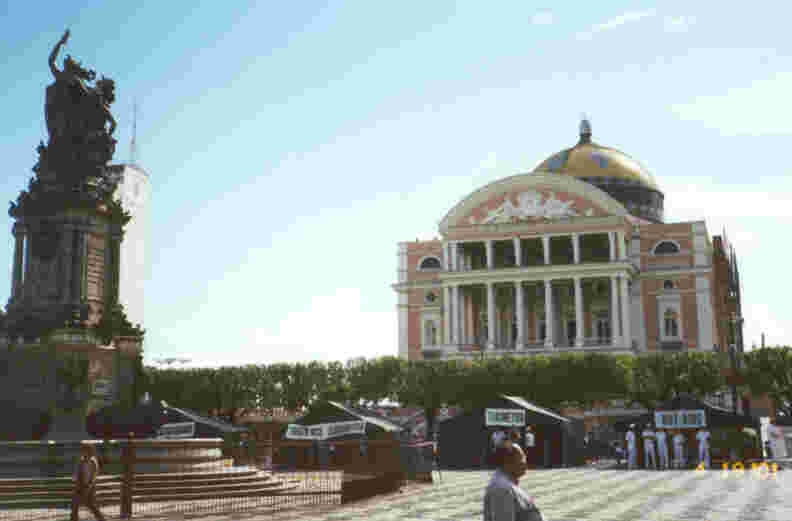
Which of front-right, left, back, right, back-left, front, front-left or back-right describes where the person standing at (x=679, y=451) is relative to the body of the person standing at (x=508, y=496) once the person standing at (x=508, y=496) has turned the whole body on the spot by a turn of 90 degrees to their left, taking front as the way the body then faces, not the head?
front
